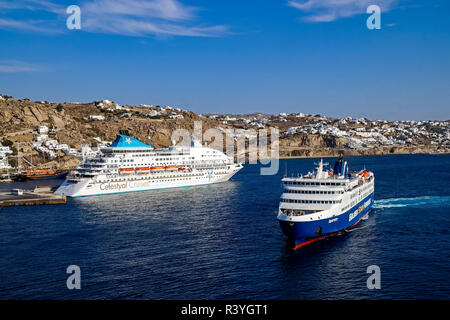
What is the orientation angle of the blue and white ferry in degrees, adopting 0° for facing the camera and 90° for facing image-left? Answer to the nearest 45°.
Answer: approximately 45°
